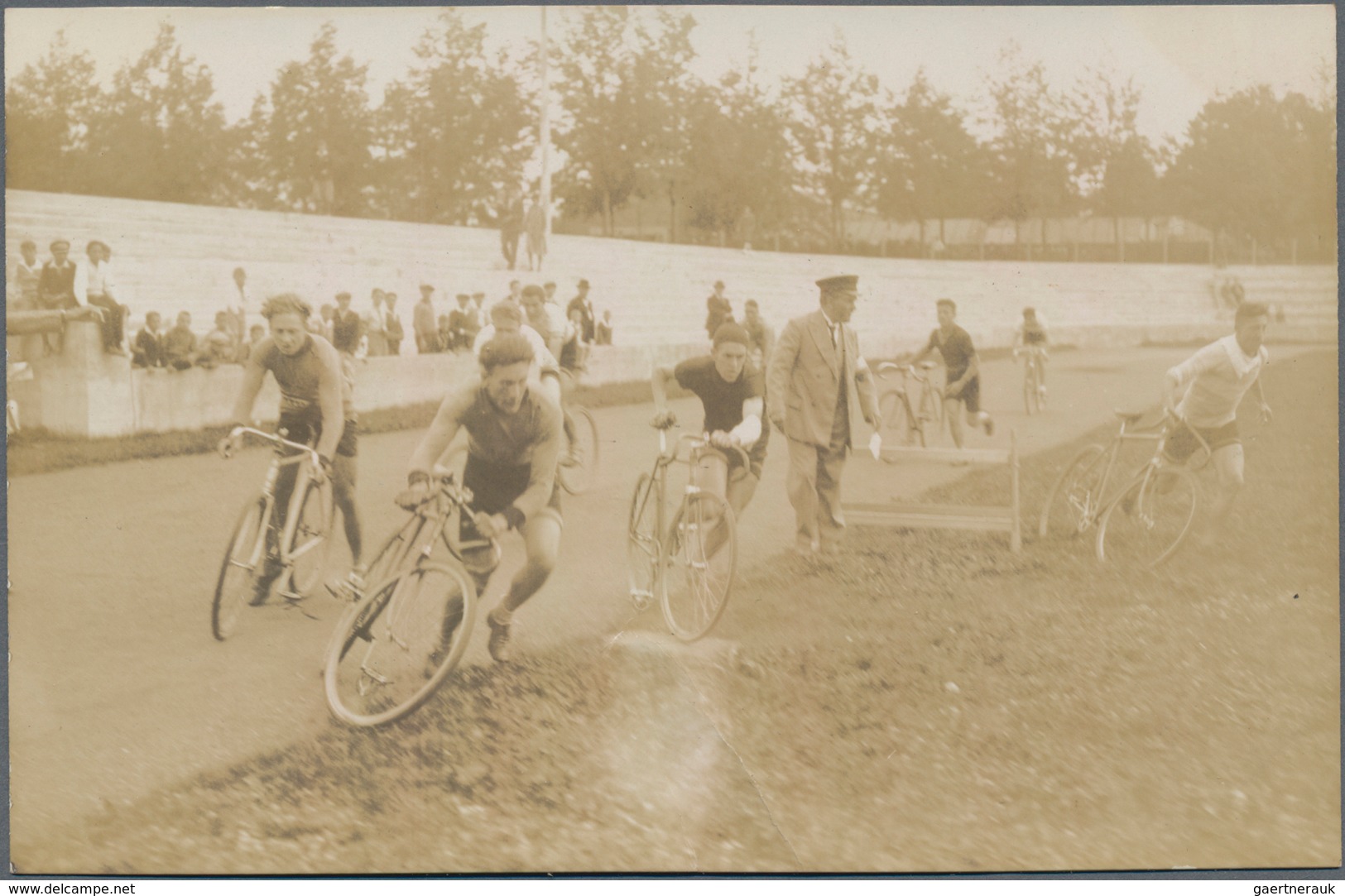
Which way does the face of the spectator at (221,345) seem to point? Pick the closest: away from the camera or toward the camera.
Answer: toward the camera

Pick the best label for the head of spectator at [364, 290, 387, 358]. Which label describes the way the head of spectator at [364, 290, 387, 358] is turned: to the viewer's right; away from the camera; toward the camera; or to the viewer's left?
toward the camera

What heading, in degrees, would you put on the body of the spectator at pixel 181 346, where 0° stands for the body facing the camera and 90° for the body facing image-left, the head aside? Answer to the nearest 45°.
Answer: approximately 315°

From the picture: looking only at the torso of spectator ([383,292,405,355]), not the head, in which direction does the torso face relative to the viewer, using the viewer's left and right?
facing the viewer

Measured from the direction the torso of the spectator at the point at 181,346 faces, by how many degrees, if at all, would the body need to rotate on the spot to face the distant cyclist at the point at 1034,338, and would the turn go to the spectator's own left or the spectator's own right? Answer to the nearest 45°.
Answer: approximately 45° to the spectator's own left

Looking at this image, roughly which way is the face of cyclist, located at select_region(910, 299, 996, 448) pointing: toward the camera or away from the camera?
toward the camera
